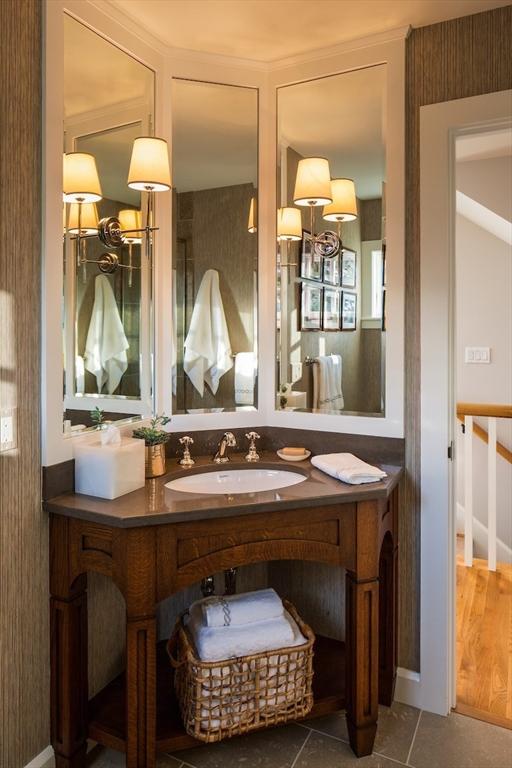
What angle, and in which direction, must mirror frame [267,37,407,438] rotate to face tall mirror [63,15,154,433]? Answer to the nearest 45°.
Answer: approximately 45° to its right

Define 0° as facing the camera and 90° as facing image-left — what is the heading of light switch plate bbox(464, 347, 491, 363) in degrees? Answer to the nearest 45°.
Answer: approximately 0°

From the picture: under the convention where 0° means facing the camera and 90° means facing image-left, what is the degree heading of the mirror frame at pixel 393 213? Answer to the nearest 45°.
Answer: approximately 45°

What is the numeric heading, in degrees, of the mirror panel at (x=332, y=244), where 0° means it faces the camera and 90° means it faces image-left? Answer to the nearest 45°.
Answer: approximately 45°

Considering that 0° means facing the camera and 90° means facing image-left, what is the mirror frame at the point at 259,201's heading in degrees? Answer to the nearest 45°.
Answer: approximately 0°

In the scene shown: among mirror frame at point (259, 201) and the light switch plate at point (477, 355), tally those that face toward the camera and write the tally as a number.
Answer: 2

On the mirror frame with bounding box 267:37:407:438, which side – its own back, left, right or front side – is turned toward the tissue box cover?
front
